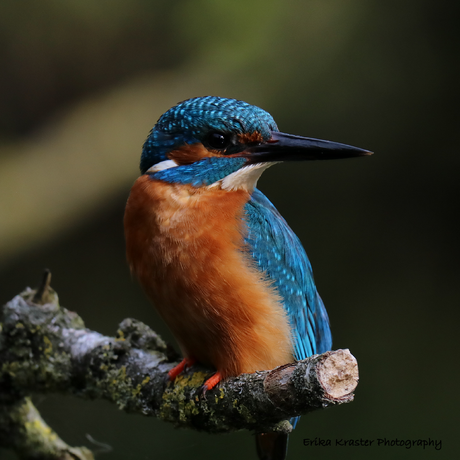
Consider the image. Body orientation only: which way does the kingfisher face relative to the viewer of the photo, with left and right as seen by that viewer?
facing the viewer and to the left of the viewer
